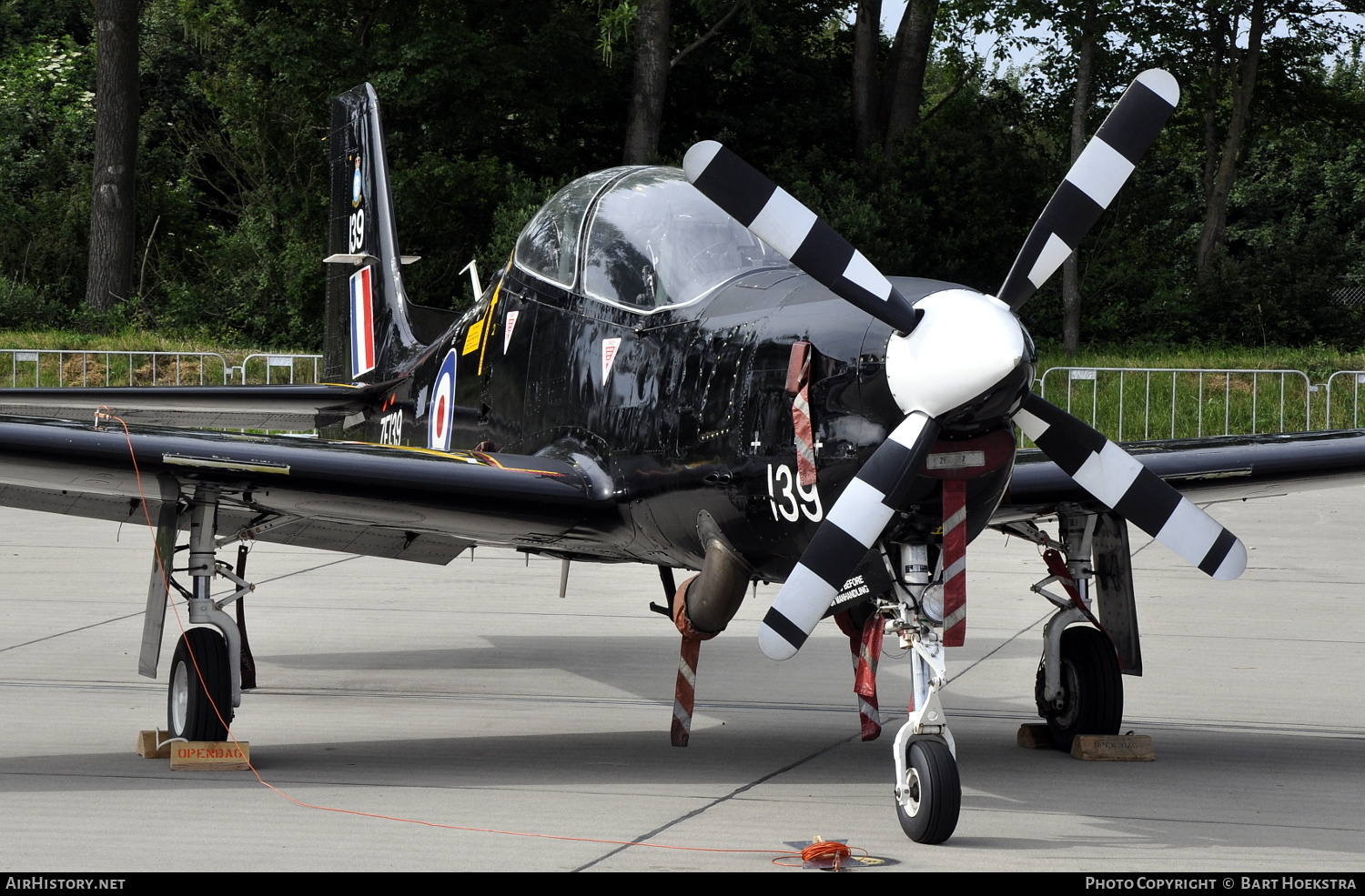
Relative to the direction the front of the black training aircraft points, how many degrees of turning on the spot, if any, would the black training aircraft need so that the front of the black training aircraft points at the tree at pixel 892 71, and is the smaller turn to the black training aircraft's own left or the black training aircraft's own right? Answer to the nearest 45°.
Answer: approximately 135° to the black training aircraft's own left

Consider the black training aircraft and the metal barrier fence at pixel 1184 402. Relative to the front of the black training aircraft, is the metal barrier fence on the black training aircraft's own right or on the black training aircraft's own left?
on the black training aircraft's own left

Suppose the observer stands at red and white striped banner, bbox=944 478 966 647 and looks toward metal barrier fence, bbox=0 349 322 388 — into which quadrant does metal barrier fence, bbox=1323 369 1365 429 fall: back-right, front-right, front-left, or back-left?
front-right

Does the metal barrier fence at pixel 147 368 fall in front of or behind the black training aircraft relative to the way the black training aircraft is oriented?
behind

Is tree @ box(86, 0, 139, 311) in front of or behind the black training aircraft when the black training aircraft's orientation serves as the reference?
behind

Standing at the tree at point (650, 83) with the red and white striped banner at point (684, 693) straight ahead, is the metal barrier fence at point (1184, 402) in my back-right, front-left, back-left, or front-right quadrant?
front-left

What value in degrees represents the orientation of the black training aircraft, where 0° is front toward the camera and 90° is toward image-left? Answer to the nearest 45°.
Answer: approximately 315°

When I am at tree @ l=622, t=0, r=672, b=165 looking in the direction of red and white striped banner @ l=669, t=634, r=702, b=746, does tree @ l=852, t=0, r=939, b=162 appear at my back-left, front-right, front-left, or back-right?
back-left

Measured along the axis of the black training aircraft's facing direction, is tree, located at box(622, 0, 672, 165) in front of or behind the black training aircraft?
behind
